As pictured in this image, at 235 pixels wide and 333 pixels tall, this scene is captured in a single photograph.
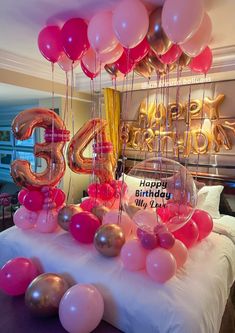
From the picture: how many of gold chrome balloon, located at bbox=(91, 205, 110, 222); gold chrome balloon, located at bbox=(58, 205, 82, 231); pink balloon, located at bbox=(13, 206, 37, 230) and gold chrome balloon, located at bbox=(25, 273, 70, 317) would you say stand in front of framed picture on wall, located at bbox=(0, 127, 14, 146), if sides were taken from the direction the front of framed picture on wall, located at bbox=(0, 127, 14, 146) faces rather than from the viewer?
4

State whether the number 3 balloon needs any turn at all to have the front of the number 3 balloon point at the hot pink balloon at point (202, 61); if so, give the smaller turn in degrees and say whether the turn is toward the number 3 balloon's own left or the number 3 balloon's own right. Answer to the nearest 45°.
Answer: approximately 90° to the number 3 balloon's own left

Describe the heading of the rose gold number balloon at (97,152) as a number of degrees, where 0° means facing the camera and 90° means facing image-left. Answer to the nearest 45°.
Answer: approximately 0°

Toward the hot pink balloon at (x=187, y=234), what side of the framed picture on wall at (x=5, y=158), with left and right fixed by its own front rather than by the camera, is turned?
front

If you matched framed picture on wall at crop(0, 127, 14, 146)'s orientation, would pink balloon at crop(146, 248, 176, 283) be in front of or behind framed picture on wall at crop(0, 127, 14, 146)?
in front

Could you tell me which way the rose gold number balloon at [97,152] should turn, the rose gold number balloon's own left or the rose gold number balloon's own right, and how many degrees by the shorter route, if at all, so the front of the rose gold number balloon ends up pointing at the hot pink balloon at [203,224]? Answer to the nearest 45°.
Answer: approximately 45° to the rose gold number balloon's own left

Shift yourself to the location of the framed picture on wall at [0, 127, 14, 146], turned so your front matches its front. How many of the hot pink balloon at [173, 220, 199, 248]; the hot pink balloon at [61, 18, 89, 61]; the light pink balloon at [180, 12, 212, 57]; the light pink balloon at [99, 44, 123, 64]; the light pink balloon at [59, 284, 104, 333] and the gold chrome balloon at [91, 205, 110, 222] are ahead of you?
6

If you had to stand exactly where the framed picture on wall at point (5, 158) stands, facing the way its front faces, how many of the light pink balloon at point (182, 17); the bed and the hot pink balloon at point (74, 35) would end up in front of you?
3
